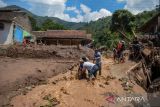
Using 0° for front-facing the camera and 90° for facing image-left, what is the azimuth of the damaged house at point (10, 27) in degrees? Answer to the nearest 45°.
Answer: approximately 315°

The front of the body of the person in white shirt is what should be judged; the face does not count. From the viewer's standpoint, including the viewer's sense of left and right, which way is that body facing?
facing to the left of the viewer

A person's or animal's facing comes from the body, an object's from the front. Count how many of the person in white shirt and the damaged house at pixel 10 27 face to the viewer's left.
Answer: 1

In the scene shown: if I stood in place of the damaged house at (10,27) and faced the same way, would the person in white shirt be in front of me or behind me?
in front

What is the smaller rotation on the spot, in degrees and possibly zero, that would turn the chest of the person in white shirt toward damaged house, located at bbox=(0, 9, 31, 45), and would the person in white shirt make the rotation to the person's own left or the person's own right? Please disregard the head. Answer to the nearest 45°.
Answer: approximately 45° to the person's own right

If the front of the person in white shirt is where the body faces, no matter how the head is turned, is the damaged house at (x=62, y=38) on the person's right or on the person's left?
on the person's right

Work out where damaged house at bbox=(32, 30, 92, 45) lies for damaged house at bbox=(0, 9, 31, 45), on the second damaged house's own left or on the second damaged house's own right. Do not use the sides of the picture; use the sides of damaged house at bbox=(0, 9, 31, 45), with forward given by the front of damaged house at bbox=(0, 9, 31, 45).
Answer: on the second damaged house's own left
